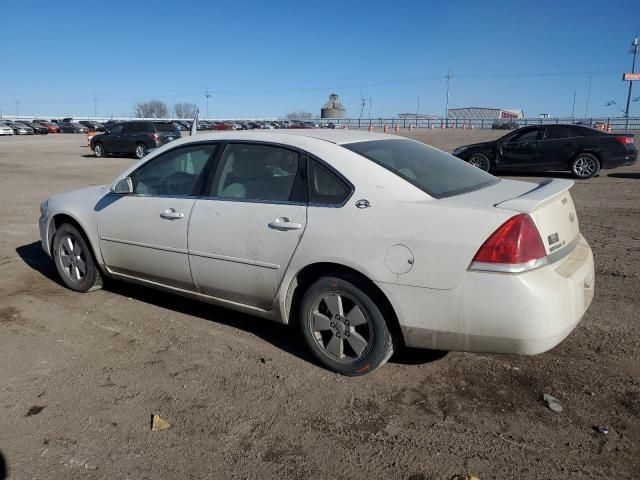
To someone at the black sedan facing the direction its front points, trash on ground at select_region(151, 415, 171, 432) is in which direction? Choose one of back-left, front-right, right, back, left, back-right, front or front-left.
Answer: left

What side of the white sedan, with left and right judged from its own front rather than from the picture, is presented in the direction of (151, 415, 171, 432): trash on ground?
left

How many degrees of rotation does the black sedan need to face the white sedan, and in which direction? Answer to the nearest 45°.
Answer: approximately 90° to its left

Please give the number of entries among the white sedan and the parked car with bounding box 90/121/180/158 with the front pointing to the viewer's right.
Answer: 0

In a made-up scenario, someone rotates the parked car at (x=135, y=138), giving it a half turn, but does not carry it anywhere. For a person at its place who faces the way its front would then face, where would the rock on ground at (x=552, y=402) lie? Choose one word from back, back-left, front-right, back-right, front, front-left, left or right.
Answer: front-right

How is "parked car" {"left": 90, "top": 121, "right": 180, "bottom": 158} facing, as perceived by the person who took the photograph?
facing away from the viewer and to the left of the viewer

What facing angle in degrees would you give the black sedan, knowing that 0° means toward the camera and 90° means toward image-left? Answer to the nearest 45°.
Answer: approximately 90°

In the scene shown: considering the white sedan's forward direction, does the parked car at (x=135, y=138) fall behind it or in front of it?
in front

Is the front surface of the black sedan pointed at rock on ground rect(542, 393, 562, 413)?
no

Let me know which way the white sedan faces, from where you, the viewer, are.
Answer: facing away from the viewer and to the left of the viewer

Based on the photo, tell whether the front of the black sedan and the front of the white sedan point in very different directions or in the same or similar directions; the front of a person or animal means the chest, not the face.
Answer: same or similar directions

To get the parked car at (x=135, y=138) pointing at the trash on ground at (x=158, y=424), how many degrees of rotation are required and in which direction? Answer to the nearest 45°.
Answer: approximately 135° to its left

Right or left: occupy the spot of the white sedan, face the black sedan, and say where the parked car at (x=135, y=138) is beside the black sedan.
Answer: left

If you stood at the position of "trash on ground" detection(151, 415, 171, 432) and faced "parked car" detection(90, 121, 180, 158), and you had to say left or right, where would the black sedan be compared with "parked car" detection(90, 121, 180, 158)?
right

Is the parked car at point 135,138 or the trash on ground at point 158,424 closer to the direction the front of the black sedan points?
the parked car

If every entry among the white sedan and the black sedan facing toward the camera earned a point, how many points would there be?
0

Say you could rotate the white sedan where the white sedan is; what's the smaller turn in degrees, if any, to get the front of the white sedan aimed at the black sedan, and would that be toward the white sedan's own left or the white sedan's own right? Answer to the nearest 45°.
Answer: approximately 90° to the white sedan's own right
